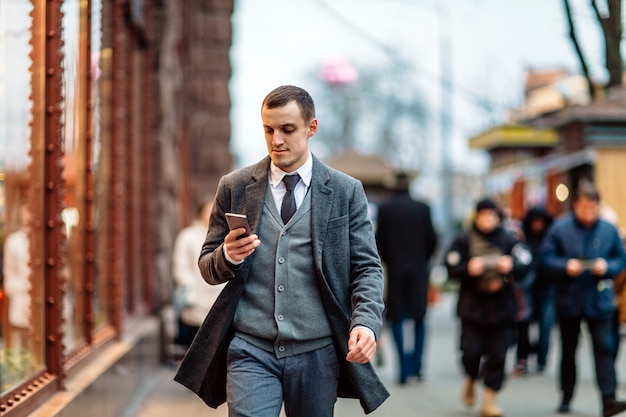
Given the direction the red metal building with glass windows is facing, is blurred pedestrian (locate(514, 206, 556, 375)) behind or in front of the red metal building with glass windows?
in front

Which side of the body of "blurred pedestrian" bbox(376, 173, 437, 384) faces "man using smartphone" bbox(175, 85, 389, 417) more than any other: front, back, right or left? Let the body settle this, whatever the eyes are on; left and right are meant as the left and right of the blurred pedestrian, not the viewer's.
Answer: back

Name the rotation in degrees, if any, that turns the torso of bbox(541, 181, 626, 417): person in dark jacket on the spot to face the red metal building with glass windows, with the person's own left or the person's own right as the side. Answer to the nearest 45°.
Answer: approximately 45° to the person's own right

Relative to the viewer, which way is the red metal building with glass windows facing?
to the viewer's right

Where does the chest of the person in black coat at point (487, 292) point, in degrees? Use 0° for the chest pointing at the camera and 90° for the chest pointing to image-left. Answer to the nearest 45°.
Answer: approximately 0°

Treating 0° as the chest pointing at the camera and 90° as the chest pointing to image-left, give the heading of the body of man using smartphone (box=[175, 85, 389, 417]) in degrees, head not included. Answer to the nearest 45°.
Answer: approximately 0°

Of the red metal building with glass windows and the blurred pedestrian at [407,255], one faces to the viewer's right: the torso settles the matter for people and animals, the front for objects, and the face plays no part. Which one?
the red metal building with glass windows

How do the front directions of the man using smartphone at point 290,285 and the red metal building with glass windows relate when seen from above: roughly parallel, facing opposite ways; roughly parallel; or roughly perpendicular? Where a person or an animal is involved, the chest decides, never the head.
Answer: roughly perpendicular

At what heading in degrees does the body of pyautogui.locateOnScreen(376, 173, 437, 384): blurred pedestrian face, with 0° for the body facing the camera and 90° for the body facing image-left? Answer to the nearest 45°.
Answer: approximately 180°

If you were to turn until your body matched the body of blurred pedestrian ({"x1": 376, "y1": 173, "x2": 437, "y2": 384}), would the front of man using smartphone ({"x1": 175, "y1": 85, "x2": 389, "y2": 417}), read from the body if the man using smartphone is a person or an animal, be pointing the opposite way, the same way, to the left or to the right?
the opposite way

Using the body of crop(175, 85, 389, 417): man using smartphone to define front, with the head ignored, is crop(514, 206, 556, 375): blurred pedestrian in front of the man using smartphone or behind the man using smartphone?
behind
